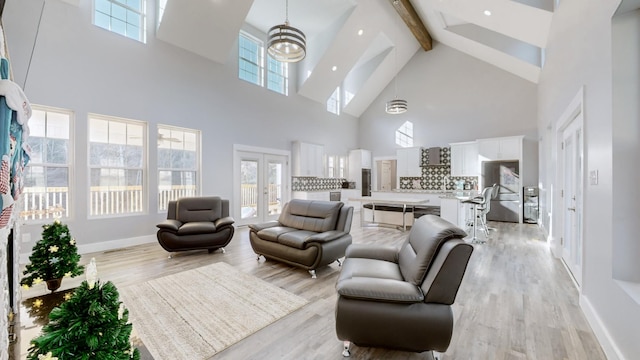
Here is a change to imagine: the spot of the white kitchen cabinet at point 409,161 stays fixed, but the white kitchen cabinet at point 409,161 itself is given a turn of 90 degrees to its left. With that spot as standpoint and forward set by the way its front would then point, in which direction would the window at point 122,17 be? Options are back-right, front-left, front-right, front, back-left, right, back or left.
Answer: back-right

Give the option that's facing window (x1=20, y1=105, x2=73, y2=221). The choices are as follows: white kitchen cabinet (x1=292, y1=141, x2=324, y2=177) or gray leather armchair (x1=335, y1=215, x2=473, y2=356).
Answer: the gray leather armchair

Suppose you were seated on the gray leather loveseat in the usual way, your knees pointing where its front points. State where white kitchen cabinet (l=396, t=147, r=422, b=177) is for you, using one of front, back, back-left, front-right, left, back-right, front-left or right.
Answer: back

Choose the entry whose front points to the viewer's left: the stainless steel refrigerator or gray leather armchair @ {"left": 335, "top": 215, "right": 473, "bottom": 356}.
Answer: the gray leather armchair

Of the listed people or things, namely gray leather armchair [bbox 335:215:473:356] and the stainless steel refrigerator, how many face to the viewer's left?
1

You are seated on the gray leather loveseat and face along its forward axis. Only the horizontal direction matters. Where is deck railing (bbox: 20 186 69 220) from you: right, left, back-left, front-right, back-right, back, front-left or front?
front-right

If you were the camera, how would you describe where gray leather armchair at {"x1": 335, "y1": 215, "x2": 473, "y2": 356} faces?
facing to the left of the viewer

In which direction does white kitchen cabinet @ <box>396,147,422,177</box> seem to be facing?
toward the camera

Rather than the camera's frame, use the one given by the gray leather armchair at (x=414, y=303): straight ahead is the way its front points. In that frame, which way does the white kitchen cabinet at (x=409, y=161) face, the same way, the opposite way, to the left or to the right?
to the left
